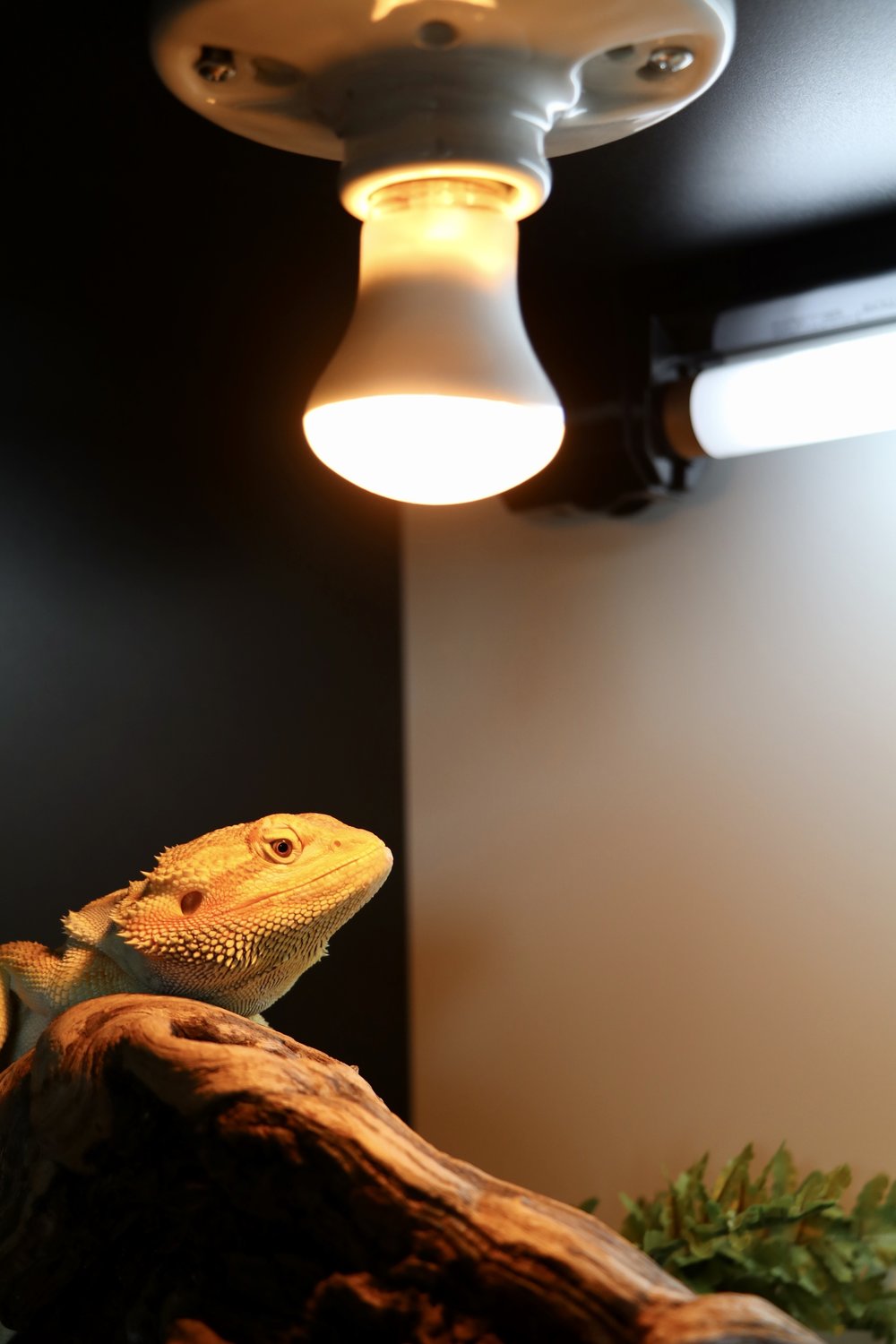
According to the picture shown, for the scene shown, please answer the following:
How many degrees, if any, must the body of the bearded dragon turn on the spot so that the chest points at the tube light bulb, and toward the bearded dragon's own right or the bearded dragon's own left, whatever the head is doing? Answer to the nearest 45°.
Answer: approximately 45° to the bearded dragon's own left

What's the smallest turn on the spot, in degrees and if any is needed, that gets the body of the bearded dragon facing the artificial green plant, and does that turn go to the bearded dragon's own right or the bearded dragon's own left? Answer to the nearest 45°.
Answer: approximately 45° to the bearded dragon's own left

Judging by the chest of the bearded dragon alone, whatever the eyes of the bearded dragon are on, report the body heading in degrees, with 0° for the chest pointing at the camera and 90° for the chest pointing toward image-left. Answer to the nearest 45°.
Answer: approximately 270°
